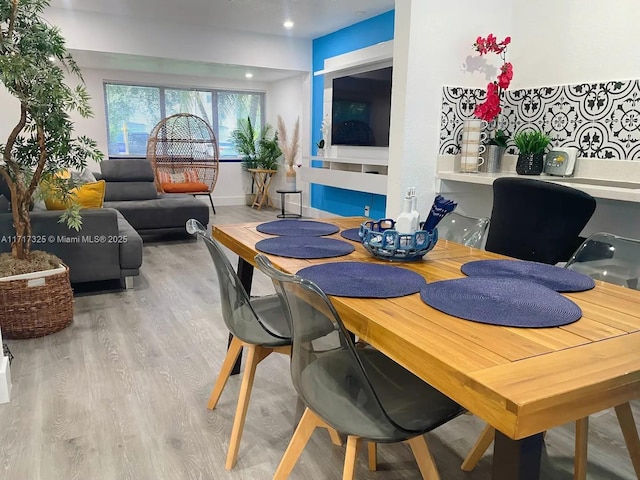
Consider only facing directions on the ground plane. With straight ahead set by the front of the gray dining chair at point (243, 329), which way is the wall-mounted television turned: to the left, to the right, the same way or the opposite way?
the opposite way

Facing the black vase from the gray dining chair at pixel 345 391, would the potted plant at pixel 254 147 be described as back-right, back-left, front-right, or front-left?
front-left

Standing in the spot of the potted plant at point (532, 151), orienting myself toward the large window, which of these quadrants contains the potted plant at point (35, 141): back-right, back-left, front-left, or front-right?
front-left

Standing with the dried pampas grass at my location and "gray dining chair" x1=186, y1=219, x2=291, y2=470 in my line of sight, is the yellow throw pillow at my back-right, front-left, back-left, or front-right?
front-right

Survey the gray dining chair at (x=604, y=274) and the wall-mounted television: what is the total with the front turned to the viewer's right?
0

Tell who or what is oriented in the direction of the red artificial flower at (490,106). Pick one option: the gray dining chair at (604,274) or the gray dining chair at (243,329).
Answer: the gray dining chair at (243,329)

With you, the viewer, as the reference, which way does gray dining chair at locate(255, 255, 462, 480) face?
facing away from the viewer and to the right of the viewer

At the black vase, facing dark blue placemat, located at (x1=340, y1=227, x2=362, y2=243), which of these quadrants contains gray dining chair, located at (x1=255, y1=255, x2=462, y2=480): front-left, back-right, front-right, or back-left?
front-left

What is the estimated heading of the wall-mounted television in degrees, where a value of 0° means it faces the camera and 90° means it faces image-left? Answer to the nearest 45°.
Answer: approximately 45°

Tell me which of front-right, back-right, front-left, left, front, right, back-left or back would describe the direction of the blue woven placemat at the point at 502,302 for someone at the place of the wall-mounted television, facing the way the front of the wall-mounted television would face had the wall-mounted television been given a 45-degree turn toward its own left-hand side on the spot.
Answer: front

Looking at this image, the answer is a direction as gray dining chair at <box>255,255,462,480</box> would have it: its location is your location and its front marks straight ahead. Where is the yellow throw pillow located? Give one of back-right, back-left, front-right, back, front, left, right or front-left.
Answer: left

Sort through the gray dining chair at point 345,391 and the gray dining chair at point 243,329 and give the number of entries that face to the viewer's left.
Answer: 0

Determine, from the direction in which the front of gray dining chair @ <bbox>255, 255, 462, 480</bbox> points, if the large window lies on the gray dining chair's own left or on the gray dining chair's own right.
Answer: on the gray dining chair's own left

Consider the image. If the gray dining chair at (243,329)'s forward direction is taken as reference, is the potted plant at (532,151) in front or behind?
in front

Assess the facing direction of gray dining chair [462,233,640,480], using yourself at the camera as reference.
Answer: facing the viewer and to the left of the viewer

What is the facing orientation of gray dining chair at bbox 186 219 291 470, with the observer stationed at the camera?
facing away from the viewer and to the right of the viewer

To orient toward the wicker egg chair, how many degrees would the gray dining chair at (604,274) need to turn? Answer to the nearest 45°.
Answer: approximately 90° to its right

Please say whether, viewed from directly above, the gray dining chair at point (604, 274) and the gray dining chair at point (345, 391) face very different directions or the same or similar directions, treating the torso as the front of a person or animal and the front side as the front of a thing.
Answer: very different directions

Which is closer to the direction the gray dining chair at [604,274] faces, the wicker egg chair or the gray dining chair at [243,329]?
the gray dining chair

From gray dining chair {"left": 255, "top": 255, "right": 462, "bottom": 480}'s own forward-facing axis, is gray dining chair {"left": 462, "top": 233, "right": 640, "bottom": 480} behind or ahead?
ahead
